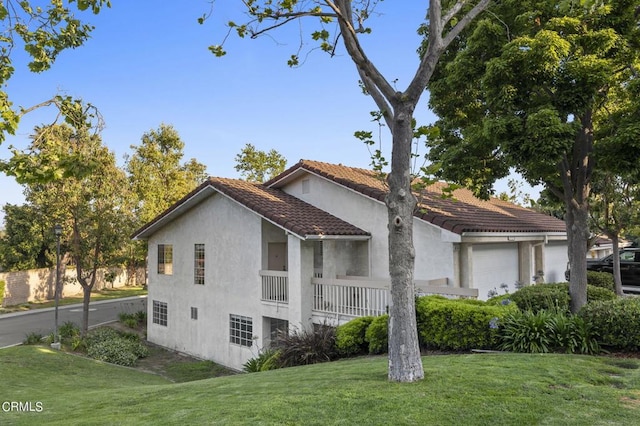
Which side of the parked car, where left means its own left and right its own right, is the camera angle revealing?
left

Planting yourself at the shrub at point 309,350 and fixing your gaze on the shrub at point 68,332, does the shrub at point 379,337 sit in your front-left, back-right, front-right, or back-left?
back-right

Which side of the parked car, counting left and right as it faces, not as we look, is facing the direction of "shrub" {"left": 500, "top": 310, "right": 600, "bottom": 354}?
left

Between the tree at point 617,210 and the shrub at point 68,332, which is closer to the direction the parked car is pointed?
the shrub

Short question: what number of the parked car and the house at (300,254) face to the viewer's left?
1

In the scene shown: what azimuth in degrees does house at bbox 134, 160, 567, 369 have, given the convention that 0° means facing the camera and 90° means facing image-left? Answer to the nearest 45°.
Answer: approximately 315°

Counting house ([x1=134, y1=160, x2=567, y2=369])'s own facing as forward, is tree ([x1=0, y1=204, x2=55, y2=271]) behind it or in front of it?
behind

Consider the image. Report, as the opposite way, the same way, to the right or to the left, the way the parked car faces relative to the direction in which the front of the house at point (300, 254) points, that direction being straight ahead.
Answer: to the right
